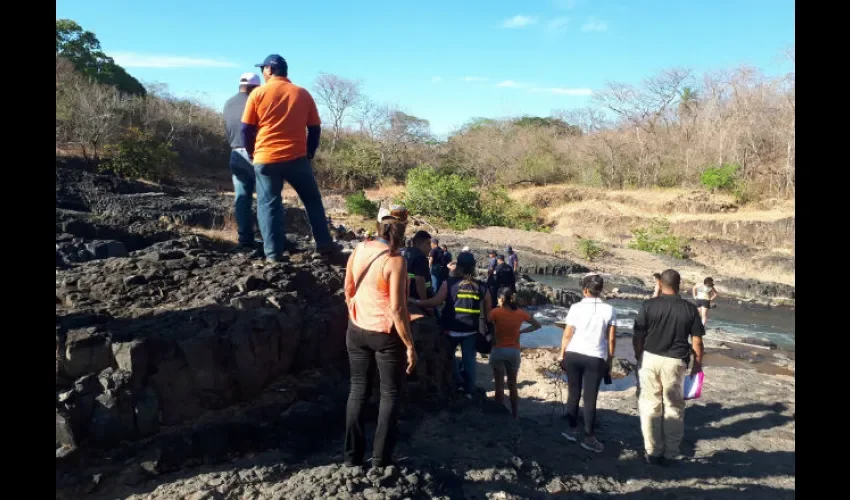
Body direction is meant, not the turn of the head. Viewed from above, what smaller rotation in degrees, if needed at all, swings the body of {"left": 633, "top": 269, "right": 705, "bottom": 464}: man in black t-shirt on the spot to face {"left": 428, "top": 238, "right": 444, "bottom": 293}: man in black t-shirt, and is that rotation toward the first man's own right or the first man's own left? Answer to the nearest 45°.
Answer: approximately 45° to the first man's own left

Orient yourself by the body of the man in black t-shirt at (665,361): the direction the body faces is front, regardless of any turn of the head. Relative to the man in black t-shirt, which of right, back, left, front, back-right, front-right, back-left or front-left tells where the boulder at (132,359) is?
back-left

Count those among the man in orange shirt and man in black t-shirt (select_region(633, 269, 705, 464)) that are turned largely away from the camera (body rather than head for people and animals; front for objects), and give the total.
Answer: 2

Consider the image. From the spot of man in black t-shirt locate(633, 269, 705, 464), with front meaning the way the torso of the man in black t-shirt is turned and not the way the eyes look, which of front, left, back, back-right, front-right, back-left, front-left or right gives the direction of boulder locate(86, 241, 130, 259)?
left

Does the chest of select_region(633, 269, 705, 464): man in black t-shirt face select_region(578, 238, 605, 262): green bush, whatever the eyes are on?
yes

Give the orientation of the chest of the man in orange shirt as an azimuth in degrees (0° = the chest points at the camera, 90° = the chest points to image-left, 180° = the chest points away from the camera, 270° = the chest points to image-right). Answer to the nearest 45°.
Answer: approximately 180°

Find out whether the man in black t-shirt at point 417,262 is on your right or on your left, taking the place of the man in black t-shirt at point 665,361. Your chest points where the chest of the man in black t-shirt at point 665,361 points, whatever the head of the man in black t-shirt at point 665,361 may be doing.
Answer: on your left

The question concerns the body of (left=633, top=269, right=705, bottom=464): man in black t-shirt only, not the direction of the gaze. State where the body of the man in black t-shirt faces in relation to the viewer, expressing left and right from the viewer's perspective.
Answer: facing away from the viewer

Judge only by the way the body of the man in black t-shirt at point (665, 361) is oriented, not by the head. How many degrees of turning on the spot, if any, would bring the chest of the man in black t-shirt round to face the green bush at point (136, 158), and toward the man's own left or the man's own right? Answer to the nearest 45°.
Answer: approximately 45° to the man's own left

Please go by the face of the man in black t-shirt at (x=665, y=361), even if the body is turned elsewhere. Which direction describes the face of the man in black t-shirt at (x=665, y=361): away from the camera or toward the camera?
away from the camera
